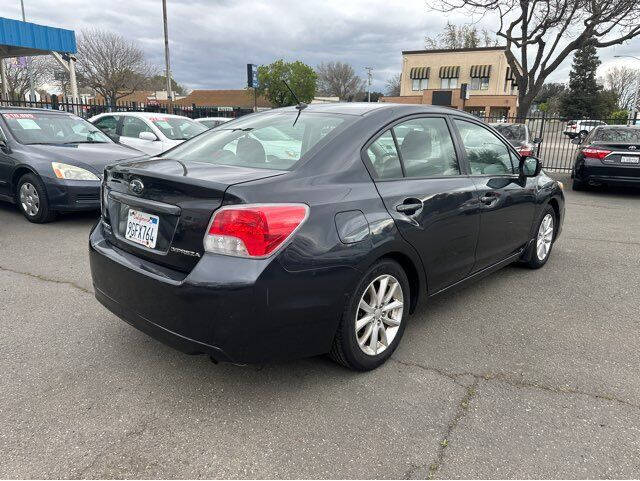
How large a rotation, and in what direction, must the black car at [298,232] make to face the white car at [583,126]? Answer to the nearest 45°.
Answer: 0° — it already faces it

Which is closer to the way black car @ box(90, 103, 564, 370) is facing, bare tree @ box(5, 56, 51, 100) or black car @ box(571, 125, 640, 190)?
the black car

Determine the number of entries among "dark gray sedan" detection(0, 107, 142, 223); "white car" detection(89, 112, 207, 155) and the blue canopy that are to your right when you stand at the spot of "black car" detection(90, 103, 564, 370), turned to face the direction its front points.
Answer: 0

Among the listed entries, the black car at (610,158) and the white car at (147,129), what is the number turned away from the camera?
1

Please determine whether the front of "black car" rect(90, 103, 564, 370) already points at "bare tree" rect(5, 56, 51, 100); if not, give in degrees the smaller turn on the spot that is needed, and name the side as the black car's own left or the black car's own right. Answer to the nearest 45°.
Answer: approximately 90° to the black car's own left

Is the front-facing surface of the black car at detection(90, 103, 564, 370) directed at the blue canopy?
no

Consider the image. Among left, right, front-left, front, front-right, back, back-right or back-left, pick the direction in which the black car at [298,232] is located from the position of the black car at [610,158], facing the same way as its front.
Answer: back

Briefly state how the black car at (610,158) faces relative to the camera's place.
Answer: facing away from the viewer

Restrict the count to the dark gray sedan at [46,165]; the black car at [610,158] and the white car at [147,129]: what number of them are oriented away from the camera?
1

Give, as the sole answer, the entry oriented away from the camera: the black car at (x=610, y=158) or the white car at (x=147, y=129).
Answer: the black car

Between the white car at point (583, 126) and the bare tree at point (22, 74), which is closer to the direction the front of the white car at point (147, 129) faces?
the white car

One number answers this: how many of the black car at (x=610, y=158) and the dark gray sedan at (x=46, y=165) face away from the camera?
1

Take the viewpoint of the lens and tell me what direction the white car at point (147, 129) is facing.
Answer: facing the viewer and to the right of the viewer

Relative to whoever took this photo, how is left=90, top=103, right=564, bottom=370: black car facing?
facing away from the viewer and to the right of the viewer

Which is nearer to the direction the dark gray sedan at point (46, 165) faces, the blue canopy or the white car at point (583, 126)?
the white car

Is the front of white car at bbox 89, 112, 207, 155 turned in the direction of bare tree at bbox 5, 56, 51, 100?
no

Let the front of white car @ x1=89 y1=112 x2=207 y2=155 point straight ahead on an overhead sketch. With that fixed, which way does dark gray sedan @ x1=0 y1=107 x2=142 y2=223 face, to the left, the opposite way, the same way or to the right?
the same way

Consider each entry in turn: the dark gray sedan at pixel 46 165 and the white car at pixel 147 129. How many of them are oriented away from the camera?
0

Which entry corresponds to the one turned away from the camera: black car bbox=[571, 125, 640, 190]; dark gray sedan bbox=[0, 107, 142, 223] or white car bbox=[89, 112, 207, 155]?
the black car

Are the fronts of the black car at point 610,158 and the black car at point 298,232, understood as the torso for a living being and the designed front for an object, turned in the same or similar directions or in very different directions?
same or similar directions

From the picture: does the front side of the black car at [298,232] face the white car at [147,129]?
no

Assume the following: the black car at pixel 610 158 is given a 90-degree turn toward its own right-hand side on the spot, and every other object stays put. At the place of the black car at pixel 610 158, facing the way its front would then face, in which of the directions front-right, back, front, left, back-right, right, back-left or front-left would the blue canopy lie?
back
